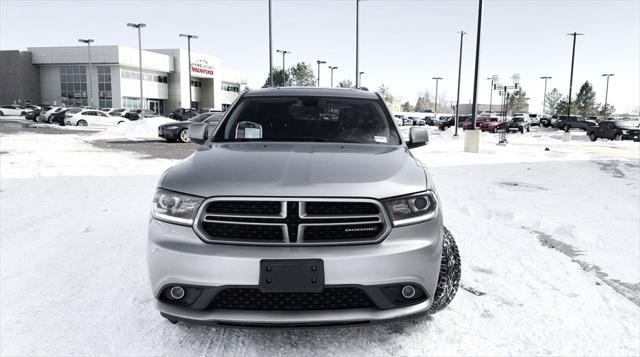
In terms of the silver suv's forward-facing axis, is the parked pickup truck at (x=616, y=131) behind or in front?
behind

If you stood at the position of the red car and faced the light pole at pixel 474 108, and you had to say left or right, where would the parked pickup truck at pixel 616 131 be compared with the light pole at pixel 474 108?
left

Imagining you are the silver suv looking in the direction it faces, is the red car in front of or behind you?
behind

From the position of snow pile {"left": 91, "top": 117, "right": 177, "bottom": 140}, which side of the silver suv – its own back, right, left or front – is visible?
back

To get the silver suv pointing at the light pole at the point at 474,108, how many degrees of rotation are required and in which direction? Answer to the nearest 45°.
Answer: approximately 180°

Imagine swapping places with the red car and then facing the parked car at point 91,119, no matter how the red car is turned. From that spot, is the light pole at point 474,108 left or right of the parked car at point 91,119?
left

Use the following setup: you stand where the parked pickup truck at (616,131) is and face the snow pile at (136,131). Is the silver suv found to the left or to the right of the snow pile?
left

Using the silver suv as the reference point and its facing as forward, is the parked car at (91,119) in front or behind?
behind

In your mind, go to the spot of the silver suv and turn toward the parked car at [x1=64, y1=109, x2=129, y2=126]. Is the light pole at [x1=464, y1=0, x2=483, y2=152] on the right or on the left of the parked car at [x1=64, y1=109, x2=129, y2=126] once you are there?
right

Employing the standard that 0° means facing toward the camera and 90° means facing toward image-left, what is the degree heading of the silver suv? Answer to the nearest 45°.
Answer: approximately 0°

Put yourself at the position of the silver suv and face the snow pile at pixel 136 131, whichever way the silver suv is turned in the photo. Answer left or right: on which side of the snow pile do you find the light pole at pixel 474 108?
right
